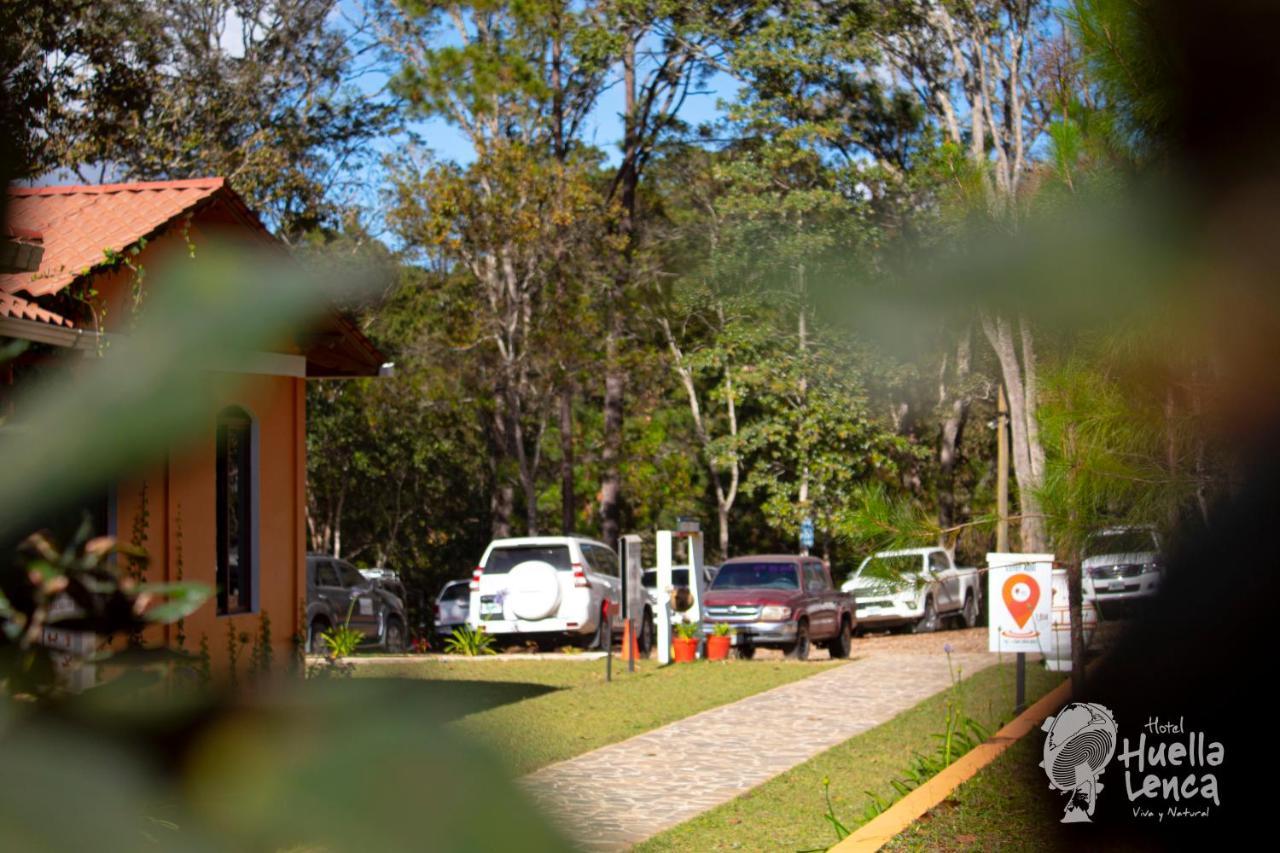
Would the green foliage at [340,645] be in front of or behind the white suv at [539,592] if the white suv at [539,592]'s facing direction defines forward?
behind

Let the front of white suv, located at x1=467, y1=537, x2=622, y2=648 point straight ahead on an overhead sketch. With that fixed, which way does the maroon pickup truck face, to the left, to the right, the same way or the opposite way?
the opposite way

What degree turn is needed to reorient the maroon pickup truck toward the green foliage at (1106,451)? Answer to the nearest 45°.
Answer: approximately 45° to its left

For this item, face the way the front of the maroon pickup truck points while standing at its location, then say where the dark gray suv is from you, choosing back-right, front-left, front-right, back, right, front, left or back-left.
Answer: front-right

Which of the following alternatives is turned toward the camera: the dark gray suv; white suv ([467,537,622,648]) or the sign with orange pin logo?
the sign with orange pin logo

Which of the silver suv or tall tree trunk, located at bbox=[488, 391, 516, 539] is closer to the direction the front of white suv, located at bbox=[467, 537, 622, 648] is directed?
the tall tree trunk

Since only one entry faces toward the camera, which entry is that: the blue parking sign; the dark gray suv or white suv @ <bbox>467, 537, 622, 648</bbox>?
the blue parking sign

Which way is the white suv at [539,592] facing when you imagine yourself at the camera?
facing away from the viewer and to the right of the viewer

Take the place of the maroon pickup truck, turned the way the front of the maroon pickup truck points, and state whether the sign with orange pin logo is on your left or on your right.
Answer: on your left

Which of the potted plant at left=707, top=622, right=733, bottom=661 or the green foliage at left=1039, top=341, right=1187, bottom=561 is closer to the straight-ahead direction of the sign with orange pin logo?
the green foliage

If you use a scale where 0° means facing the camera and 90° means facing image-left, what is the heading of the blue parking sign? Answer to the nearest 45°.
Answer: approximately 0°
